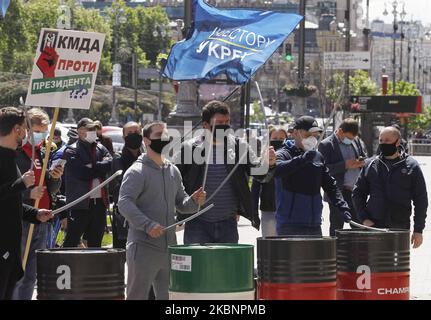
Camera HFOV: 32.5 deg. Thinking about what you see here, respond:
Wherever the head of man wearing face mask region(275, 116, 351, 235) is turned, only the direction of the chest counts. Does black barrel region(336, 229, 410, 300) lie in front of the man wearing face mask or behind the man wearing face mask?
in front

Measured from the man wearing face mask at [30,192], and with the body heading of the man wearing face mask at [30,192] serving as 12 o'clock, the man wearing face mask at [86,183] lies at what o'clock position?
the man wearing face mask at [86,183] is roughly at 8 o'clock from the man wearing face mask at [30,192].

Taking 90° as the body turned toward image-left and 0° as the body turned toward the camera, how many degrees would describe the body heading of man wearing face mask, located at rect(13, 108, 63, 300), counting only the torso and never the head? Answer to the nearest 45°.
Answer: approximately 315°

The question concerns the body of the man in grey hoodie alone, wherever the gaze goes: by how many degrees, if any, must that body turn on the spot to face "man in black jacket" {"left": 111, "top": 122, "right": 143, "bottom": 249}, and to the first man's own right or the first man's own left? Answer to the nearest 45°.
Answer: approximately 135° to the first man's own left

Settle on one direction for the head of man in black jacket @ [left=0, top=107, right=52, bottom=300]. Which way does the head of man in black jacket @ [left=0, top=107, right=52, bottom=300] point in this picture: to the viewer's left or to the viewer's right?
to the viewer's right

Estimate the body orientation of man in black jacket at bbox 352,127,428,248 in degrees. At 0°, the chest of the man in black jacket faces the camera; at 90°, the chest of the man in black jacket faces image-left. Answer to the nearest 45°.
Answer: approximately 0°
